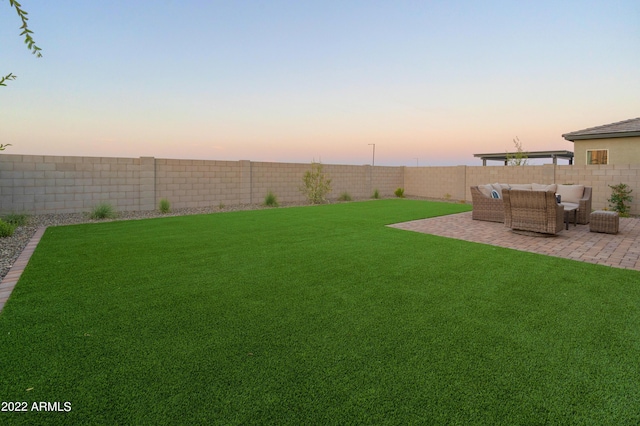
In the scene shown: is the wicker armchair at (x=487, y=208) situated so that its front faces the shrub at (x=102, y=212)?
no

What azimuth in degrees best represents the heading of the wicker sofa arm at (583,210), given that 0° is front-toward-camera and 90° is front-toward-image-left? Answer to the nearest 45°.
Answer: approximately 45°

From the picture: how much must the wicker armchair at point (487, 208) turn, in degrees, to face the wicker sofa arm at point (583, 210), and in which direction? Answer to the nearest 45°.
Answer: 0° — it already faces it

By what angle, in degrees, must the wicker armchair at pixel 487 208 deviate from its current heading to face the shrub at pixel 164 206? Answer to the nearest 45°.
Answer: approximately 180°

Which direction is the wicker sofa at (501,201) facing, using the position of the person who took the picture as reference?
facing the viewer

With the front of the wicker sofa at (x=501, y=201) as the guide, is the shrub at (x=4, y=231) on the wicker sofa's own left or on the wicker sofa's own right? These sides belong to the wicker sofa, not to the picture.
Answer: on the wicker sofa's own right

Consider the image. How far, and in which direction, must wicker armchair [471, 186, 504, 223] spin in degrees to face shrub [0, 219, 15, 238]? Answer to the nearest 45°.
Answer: approximately 135° to its right

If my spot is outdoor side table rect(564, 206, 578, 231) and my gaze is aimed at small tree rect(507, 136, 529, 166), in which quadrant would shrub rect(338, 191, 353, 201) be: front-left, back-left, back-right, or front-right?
front-left

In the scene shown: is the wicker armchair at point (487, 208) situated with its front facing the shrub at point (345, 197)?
no

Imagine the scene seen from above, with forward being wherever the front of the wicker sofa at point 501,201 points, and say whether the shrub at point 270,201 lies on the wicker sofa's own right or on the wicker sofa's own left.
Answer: on the wicker sofa's own right

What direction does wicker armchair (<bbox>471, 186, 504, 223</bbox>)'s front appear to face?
to the viewer's right
